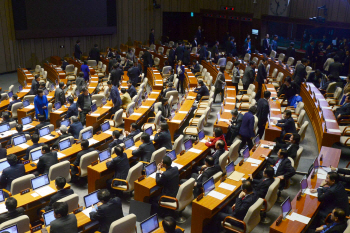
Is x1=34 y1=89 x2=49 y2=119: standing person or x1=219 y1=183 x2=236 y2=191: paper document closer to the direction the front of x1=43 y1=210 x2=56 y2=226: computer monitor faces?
the paper document

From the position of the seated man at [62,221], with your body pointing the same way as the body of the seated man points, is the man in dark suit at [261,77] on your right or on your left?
on your right

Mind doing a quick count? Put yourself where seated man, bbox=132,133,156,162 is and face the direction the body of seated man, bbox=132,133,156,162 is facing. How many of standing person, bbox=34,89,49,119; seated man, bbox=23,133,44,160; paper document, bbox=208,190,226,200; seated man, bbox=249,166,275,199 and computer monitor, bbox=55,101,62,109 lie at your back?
2

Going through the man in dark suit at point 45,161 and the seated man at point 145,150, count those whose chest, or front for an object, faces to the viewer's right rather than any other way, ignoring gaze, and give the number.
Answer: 0

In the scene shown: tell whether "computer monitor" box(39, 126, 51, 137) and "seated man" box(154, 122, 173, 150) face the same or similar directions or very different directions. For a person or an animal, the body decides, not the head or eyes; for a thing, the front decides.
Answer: very different directions

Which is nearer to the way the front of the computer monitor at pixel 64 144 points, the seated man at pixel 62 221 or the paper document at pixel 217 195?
the paper document
